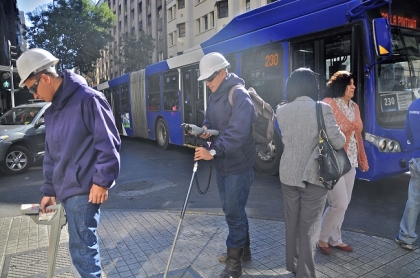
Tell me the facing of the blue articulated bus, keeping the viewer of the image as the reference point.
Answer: facing the viewer and to the right of the viewer

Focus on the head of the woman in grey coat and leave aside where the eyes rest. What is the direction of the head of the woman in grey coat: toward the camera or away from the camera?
away from the camera

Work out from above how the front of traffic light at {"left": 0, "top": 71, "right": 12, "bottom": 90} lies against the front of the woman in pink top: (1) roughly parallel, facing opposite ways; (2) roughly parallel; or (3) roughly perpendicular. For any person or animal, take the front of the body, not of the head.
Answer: roughly parallel

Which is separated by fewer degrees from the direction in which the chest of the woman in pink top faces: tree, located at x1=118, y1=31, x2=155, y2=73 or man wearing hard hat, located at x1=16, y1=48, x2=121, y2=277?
the man wearing hard hat

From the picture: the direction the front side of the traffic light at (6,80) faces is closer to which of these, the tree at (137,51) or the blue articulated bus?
the blue articulated bus

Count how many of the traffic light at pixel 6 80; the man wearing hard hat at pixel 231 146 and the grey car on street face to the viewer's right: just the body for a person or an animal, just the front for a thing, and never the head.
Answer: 0

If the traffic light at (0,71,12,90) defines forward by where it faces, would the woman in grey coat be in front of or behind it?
in front

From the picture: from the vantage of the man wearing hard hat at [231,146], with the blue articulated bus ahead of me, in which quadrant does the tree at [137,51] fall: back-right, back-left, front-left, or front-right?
front-left

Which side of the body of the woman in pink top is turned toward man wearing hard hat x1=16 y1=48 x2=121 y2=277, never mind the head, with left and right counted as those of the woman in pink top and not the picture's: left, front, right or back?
right

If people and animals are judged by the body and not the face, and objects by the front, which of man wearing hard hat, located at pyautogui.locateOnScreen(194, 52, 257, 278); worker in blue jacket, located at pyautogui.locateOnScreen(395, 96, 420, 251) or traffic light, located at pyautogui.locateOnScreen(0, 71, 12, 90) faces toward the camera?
the traffic light

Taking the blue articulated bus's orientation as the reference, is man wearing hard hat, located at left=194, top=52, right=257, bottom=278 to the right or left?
on its right

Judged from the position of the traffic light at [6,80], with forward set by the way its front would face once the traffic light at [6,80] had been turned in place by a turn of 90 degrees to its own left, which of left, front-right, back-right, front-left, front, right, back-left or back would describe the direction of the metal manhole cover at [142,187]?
right

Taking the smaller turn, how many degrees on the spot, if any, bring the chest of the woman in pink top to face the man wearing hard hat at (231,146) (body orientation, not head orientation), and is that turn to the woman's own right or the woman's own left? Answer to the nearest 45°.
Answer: approximately 90° to the woman's own right

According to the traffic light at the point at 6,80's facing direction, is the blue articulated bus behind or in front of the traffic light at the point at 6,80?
in front
